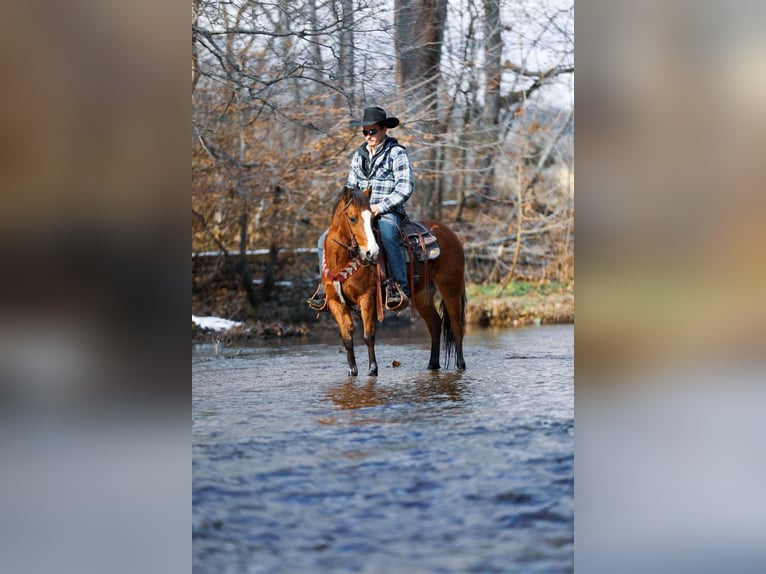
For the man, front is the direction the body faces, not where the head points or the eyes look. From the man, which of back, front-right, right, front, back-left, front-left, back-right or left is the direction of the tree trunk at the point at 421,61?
back-right

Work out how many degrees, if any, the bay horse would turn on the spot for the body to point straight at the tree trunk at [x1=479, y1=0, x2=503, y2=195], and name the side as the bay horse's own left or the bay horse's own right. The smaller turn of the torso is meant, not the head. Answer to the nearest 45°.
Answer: approximately 135° to the bay horse's own right

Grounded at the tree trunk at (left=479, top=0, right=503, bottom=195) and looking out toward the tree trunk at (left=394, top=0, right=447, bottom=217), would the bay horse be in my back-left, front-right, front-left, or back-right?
front-left

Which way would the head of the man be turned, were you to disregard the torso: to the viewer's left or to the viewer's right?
to the viewer's left

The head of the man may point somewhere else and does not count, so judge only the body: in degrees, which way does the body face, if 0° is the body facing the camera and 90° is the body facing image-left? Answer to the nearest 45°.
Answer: approximately 45°

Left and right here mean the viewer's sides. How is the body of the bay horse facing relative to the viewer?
facing the viewer and to the left of the viewer

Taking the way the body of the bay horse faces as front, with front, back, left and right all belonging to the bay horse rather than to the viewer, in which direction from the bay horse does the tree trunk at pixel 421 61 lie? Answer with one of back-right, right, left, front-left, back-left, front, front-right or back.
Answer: back-right
